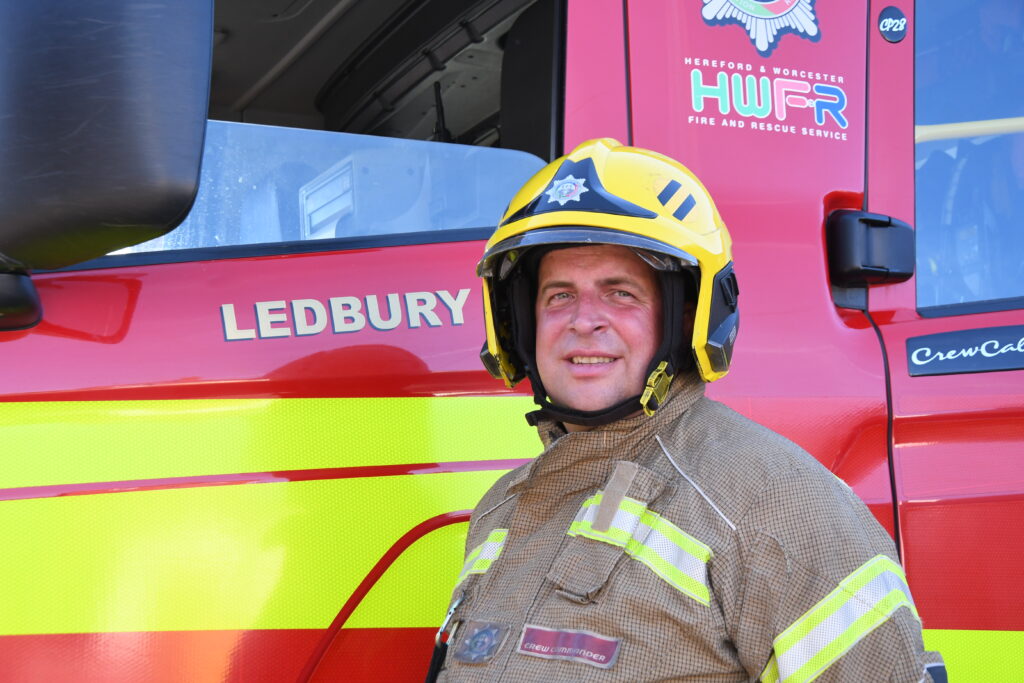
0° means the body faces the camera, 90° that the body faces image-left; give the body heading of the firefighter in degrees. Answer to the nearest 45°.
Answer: approximately 45°
